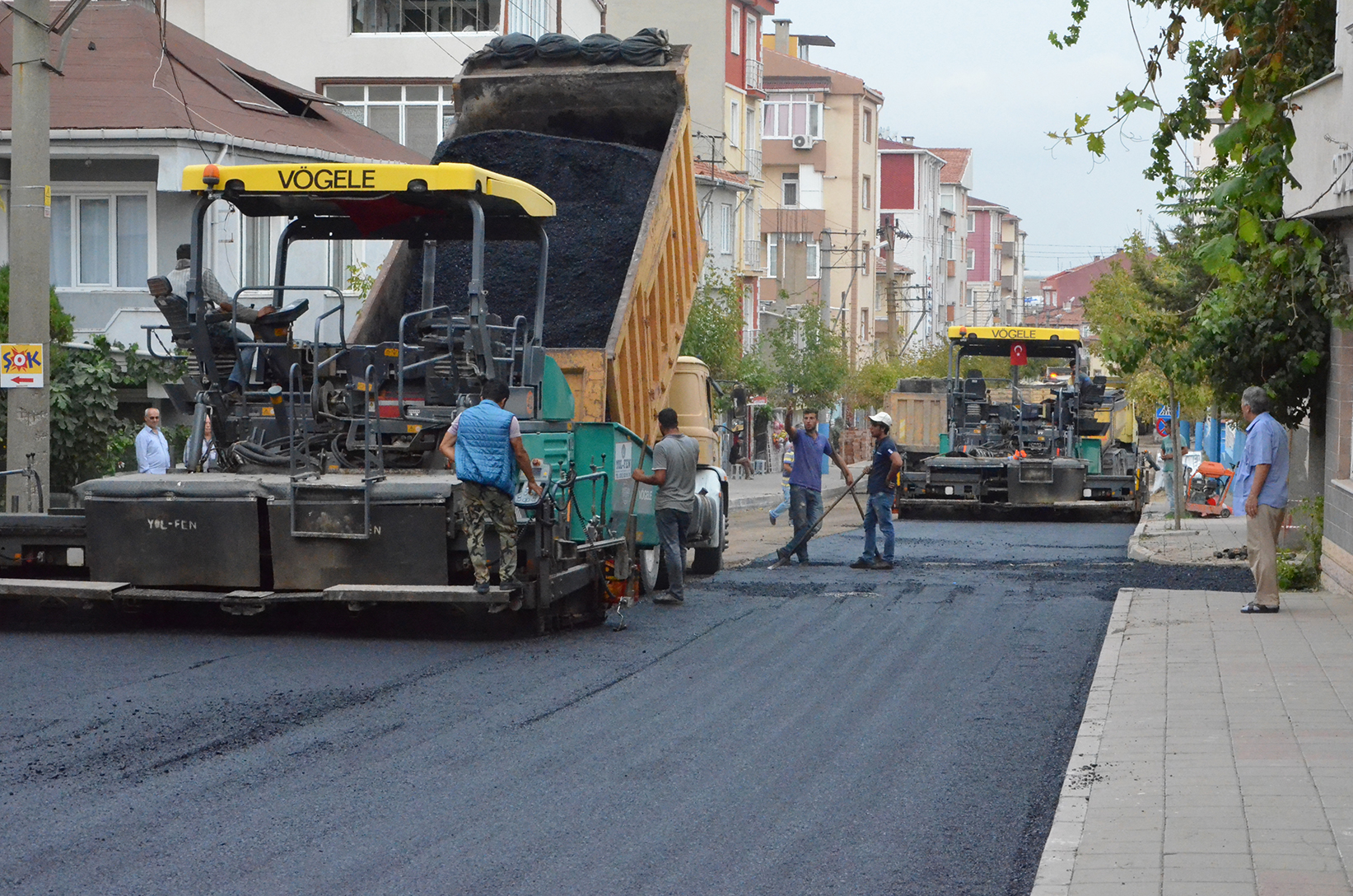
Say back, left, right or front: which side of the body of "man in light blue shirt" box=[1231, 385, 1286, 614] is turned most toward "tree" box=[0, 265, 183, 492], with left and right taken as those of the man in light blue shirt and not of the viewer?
front

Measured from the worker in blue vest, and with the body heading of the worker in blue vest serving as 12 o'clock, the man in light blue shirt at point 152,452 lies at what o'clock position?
The man in light blue shirt is roughly at 11 o'clock from the worker in blue vest.

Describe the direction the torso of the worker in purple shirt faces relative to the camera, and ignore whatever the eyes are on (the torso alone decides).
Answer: toward the camera

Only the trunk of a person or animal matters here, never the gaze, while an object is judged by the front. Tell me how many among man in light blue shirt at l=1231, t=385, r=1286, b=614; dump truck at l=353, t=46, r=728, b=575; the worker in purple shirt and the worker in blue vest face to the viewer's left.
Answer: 1

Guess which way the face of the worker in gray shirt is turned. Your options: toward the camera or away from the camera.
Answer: away from the camera

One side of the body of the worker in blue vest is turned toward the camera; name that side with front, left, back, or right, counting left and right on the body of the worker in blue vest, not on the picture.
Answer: back

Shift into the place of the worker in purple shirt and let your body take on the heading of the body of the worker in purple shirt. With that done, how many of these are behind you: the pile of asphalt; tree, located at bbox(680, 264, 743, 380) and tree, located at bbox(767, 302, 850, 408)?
2

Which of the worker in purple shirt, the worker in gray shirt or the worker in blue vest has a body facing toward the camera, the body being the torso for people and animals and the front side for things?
the worker in purple shirt

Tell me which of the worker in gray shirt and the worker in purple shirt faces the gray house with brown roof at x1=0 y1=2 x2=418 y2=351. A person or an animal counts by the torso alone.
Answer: the worker in gray shirt

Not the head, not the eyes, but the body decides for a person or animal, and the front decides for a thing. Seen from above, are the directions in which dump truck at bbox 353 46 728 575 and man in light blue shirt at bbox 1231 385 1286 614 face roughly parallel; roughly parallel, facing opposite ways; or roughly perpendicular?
roughly perpendicular

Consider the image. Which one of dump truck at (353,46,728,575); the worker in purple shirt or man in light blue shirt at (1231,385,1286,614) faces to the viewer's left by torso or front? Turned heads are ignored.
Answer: the man in light blue shirt

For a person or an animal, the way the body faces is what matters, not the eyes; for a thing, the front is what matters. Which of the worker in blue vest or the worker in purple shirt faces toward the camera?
the worker in purple shirt

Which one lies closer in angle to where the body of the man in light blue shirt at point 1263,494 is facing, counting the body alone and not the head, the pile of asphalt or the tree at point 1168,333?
the pile of asphalt

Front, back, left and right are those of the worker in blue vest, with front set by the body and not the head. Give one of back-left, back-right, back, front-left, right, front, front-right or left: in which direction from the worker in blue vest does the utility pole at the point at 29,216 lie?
front-left

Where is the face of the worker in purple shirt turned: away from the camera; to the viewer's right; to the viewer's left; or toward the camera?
toward the camera

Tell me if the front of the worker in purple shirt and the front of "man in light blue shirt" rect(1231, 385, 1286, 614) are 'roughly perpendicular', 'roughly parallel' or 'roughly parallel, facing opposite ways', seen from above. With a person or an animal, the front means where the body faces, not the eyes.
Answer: roughly perpendicular
